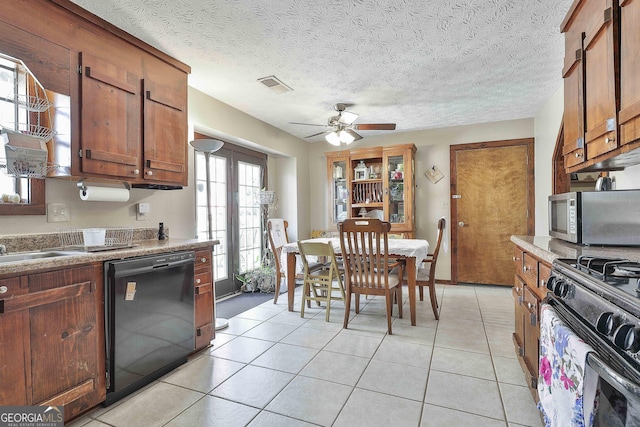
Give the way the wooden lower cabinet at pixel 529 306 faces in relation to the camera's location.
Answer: facing to the left of the viewer

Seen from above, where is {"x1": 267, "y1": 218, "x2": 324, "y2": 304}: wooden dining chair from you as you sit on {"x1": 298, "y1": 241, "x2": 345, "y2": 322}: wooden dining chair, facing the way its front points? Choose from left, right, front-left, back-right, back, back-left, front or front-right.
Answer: left

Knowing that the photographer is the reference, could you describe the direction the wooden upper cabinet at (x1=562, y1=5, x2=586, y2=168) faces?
facing to the left of the viewer

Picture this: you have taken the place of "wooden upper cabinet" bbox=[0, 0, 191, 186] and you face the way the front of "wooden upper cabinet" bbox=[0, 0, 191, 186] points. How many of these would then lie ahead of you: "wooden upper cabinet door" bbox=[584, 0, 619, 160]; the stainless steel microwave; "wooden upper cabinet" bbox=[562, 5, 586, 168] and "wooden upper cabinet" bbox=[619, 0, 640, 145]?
4

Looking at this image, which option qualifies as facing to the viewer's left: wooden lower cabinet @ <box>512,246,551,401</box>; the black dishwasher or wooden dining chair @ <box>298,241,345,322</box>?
the wooden lower cabinet

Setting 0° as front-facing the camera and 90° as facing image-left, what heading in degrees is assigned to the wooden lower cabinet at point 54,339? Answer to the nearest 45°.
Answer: approximately 315°

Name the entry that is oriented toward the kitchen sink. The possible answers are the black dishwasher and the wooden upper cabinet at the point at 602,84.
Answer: the wooden upper cabinet

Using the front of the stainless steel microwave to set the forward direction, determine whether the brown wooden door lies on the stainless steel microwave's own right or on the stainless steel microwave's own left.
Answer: on the stainless steel microwave's own right

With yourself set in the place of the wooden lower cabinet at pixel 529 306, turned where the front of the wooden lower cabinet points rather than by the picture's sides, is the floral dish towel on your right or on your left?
on your left

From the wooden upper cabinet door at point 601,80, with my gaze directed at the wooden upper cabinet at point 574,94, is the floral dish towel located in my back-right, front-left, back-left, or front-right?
back-left

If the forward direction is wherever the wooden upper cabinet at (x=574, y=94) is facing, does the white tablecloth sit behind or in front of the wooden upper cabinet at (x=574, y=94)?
in front

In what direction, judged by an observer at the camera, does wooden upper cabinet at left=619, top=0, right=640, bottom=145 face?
facing to the left of the viewer

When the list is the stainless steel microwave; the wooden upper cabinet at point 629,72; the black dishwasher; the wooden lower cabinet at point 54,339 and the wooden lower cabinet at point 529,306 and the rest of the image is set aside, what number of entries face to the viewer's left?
3

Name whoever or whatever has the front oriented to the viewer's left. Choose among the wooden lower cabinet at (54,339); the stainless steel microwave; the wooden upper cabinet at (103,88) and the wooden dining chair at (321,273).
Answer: the stainless steel microwave
